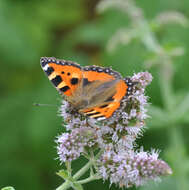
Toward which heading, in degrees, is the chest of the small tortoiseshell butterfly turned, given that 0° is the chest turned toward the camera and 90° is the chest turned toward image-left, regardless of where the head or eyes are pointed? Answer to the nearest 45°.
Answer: approximately 45°
